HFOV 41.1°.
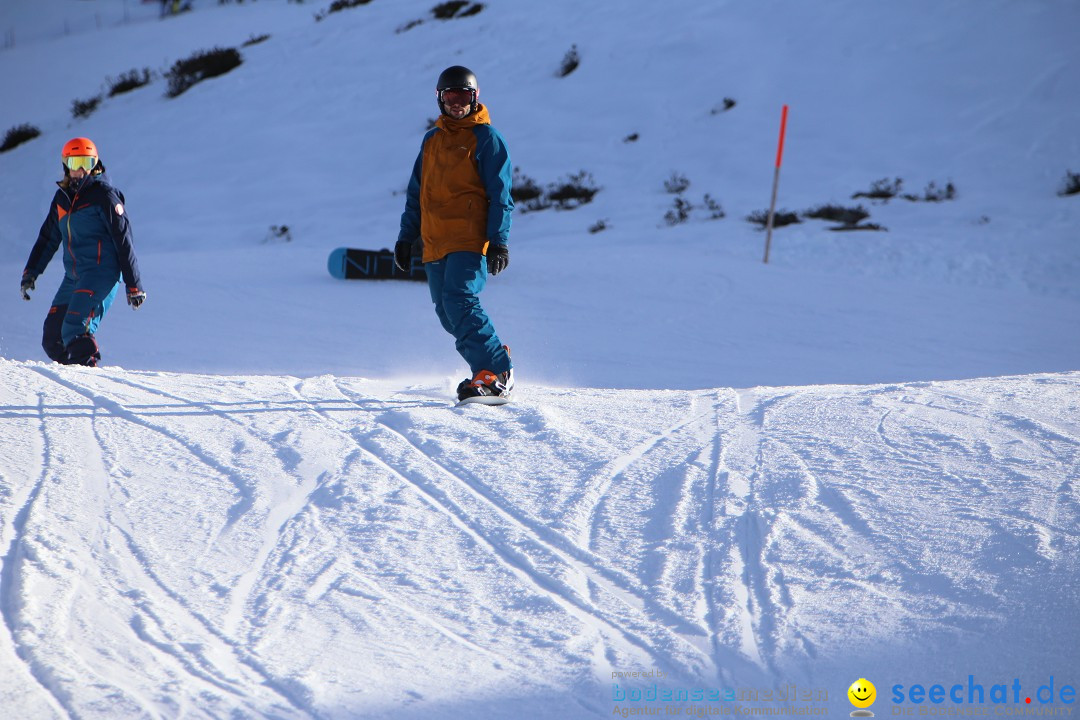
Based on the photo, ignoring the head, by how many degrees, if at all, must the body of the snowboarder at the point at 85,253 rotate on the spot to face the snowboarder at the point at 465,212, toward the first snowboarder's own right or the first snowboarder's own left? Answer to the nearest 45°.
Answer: approximately 90° to the first snowboarder's own left

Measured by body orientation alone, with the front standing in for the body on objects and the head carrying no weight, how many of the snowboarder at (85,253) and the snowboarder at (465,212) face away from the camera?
0

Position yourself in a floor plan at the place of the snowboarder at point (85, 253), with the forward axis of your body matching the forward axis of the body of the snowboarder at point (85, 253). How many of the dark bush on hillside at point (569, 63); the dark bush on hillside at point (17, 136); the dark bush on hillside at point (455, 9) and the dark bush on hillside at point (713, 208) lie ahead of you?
0

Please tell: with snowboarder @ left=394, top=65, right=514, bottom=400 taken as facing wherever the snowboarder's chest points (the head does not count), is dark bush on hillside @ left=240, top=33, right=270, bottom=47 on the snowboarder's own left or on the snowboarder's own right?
on the snowboarder's own right

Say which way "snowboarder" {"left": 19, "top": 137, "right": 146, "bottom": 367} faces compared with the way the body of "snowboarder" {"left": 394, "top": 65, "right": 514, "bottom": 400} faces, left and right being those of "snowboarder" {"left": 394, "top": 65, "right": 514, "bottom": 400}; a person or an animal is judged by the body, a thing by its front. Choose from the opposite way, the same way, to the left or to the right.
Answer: the same way

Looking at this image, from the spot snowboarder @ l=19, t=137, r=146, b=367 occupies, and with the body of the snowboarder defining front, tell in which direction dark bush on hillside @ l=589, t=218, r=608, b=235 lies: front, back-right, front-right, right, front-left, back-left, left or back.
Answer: back

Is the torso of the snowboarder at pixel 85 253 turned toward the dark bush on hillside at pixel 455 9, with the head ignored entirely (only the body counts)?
no

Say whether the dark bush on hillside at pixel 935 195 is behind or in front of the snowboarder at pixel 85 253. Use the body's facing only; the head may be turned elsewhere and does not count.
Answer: behind

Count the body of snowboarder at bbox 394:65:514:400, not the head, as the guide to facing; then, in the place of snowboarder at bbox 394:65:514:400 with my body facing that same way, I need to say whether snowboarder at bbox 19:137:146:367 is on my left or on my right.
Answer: on my right

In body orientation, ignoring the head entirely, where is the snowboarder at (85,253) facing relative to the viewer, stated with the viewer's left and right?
facing the viewer and to the left of the viewer

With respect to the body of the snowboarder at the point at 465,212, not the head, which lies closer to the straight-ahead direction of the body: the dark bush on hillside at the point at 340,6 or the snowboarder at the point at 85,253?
the snowboarder
